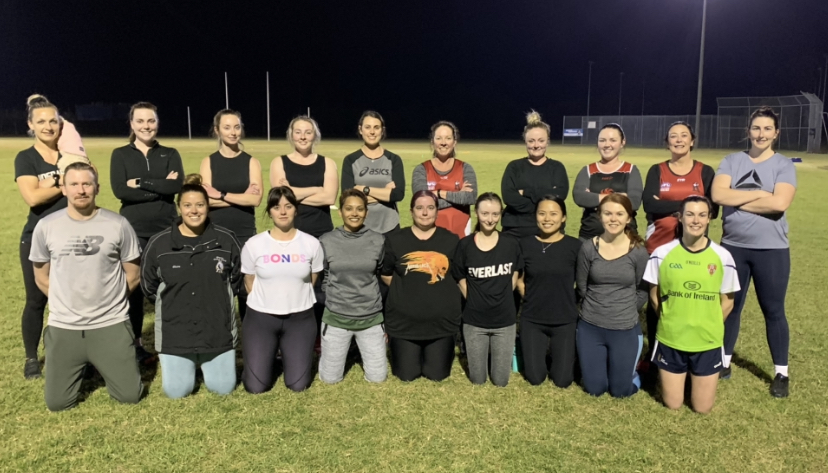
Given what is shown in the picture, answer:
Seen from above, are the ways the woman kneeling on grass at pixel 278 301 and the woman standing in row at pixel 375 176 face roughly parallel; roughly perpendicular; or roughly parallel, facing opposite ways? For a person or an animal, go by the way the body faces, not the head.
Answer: roughly parallel

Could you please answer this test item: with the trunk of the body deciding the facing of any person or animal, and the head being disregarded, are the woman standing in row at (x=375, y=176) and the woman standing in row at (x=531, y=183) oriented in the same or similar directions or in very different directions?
same or similar directions

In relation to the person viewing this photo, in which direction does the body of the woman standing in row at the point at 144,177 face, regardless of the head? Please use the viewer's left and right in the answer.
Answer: facing the viewer

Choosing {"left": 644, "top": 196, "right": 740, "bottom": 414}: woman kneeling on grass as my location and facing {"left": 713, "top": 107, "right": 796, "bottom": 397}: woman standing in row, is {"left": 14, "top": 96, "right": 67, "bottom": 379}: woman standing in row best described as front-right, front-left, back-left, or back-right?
back-left

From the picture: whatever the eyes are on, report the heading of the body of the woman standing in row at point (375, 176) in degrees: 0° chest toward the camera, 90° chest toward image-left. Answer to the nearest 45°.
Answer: approximately 0°

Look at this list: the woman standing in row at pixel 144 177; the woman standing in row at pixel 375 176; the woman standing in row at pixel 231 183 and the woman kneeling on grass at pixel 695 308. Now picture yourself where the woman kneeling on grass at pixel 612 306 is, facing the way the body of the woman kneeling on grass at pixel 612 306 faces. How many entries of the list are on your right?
3

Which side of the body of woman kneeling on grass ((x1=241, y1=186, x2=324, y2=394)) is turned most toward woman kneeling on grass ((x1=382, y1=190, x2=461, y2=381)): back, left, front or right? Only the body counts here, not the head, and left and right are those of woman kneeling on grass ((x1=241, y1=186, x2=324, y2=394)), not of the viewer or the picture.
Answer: left

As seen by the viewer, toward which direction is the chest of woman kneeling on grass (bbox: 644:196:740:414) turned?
toward the camera

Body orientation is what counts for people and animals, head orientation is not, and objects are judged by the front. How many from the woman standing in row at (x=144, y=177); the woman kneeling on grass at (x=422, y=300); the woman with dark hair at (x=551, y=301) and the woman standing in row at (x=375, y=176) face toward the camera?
4

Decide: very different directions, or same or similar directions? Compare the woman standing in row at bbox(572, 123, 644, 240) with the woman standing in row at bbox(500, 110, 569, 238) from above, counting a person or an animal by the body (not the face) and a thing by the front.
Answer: same or similar directions

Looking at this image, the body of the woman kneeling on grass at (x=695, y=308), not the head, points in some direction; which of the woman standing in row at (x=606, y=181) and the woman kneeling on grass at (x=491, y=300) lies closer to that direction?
the woman kneeling on grass

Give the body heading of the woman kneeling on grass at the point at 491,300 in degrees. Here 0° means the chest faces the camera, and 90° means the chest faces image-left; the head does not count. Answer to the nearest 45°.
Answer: approximately 0°

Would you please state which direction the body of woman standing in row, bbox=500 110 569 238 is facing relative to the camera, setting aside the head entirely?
toward the camera
